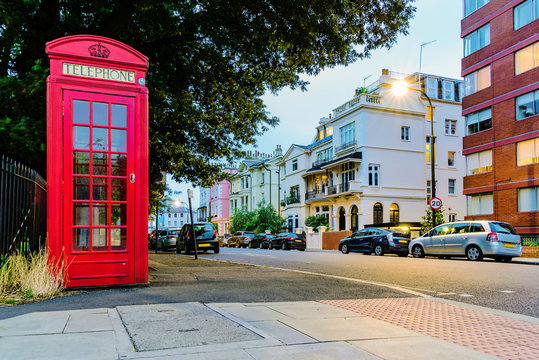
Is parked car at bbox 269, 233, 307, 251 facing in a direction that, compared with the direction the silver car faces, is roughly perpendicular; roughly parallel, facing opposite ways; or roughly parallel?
roughly parallel

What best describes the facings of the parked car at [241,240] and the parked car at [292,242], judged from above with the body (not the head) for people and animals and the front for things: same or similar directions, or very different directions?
same or similar directions

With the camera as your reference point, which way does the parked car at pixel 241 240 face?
facing away from the viewer and to the left of the viewer

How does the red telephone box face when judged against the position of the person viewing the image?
facing the viewer

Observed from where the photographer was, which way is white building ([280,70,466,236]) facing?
facing the viewer and to the left of the viewer

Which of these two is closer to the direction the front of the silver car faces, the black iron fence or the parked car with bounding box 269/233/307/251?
the parked car

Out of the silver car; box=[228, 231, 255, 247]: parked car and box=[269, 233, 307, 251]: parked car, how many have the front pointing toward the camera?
0

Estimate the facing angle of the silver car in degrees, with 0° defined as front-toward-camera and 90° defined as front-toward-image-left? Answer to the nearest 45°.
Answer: approximately 135°

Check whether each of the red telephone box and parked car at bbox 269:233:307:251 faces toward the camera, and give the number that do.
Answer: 1

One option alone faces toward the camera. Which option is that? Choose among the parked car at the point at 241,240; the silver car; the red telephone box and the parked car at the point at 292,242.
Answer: the red telephone box

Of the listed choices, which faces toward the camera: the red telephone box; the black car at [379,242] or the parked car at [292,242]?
the red telephone box

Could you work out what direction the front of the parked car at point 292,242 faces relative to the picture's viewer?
facing away from the viewer and to the left of the viewer

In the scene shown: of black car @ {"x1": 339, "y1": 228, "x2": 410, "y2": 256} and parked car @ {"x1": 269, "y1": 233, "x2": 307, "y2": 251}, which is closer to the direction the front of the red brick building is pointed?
the black car

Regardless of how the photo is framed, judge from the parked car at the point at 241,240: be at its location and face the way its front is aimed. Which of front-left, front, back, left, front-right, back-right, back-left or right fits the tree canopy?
back-left

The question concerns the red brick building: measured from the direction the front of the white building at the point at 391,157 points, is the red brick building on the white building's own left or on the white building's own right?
on the white building's own left

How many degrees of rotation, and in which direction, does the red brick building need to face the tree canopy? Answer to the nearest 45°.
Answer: approximately 45° to its left

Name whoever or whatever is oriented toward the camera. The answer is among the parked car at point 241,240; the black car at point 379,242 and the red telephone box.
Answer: the red telephone box
